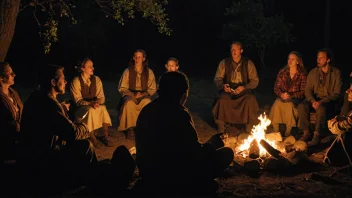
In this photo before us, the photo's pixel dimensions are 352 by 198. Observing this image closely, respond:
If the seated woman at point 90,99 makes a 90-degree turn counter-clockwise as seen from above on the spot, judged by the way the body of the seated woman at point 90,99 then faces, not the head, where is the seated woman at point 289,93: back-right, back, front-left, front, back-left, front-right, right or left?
front-right

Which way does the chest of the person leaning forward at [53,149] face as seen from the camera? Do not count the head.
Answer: to the viewer's right

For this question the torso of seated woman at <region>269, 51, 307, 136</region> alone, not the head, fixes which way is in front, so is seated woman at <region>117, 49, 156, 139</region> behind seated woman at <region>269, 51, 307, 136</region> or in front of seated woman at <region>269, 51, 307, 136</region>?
in front

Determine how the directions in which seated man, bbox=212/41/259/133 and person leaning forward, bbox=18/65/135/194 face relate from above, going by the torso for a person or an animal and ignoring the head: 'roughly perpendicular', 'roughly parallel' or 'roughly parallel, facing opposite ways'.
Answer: roughly perpendicular

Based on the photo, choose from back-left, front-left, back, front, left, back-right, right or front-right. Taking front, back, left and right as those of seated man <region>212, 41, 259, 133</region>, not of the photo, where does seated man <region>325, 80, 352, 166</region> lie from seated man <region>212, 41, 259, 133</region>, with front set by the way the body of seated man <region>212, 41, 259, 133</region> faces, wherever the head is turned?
front-left

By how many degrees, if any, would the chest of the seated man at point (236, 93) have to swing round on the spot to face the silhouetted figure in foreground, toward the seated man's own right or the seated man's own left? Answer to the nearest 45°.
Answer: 0° — they already face them

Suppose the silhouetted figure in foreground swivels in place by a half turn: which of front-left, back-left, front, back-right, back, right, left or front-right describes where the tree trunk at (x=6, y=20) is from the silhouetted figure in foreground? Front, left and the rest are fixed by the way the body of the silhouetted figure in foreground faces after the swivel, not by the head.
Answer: right

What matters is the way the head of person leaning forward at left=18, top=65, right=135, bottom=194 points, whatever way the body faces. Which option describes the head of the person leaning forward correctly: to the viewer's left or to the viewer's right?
to the viewer's right

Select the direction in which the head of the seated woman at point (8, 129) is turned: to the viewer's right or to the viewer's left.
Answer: to the viewer's right

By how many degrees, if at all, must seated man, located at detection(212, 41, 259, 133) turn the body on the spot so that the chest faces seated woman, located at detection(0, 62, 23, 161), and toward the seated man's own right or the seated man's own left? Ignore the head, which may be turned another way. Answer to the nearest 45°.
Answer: approximately 45° to the seated man's own right

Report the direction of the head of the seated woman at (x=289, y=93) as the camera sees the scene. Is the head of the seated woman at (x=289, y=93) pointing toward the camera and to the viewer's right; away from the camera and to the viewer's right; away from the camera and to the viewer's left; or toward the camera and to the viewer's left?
toward the camera and to the viewer's left

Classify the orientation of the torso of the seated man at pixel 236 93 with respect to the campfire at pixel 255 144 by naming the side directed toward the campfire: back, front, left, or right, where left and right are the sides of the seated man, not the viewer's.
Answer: front

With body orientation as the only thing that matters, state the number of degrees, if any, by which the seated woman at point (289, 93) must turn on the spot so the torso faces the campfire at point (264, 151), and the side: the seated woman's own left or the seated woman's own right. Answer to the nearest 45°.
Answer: approximately 45° to the seated woman's own left
